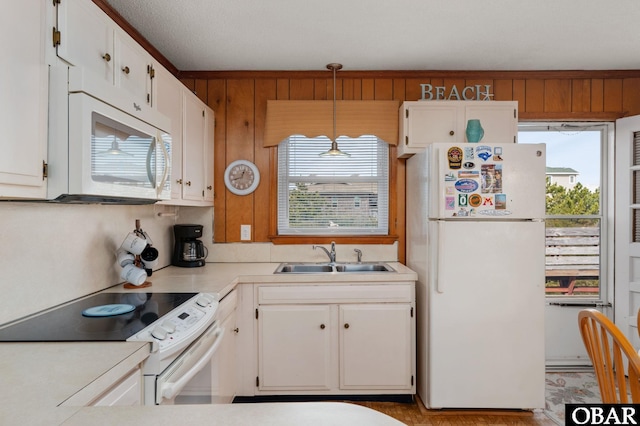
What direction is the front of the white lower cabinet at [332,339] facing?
toward the camera

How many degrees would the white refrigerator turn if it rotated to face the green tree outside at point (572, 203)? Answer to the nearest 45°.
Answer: approximately 135° to its left

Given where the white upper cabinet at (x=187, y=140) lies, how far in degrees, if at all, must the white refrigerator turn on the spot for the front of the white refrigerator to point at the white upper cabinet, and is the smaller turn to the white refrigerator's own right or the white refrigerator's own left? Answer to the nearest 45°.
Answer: approximately 90° to the white refrigerator's own right

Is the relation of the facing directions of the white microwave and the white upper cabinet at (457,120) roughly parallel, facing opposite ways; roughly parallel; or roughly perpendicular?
roughly perpendicular

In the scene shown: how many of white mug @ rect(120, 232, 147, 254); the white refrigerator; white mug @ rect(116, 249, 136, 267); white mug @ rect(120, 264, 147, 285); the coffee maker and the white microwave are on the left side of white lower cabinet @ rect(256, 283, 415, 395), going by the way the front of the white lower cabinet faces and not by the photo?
1

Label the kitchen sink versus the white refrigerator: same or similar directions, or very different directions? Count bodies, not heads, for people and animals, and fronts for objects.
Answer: same or similar directions

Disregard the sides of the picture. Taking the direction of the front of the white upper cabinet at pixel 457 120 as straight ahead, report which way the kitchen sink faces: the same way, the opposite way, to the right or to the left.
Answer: the same way

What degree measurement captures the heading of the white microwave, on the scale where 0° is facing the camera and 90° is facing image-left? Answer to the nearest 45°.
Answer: approximately 315°

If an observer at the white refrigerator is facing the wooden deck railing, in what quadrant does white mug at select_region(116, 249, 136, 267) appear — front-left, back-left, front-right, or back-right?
back-left

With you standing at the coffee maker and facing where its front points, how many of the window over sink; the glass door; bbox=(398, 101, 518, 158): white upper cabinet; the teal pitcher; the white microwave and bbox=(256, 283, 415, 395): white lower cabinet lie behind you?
0

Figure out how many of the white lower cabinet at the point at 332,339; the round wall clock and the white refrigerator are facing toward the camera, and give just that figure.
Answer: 3

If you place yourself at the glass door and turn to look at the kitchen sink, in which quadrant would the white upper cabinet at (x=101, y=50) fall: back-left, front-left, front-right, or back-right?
front-left

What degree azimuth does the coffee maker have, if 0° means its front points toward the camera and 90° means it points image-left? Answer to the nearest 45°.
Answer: approximately 315°

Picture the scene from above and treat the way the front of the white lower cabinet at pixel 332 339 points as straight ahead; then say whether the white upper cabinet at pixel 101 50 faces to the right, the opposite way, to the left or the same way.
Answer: to the left

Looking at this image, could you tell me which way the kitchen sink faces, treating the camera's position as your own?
facing the viewer

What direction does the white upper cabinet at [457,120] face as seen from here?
toward the camera

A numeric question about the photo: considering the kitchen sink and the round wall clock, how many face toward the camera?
2

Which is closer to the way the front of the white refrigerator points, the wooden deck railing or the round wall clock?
the round wall clock
